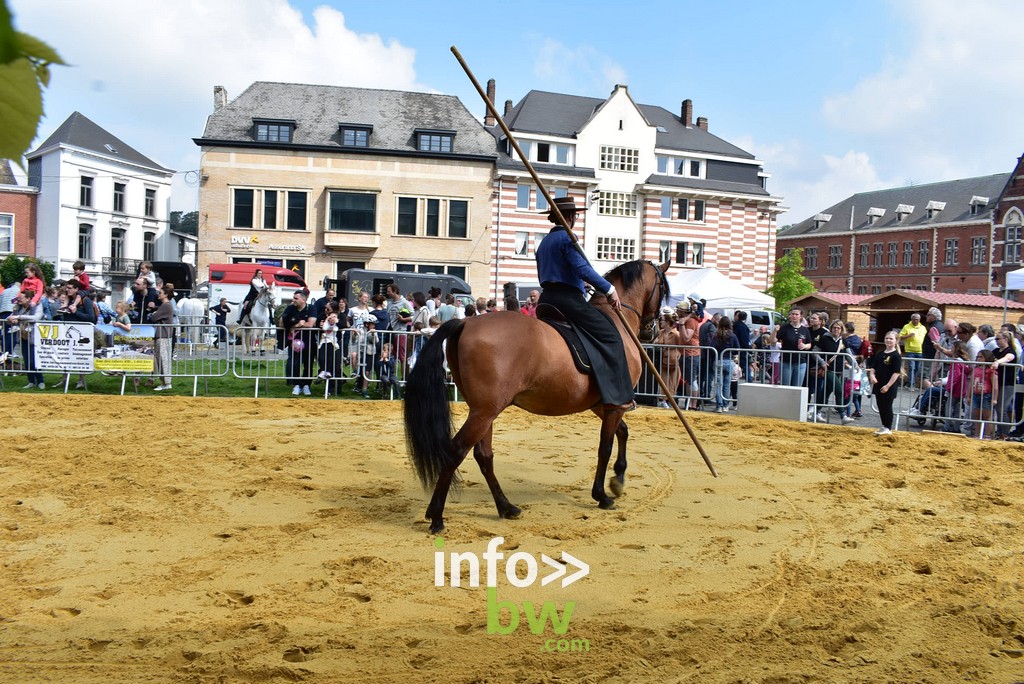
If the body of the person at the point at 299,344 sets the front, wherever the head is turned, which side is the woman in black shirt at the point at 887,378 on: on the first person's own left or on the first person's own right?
on the first person's own left

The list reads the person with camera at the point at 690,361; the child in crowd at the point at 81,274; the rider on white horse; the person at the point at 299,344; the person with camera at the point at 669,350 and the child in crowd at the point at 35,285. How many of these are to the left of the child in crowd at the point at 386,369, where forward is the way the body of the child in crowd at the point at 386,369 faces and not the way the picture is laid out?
2

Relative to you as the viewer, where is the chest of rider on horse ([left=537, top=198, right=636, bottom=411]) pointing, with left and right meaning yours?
facing away from the viewer and to the right of the viewer

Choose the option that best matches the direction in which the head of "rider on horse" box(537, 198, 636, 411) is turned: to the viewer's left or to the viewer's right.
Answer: to the viewer's right

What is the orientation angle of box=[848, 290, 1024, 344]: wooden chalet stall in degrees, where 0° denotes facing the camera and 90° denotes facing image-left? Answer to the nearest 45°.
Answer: approximately 45°

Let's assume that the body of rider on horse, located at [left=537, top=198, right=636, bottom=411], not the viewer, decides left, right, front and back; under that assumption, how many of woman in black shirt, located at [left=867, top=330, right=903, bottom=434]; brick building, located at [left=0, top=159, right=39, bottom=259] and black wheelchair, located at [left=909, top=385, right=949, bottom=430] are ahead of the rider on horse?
2

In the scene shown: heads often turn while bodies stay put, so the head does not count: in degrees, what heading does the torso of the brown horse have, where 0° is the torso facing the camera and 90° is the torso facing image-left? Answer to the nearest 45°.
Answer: approximately 225°

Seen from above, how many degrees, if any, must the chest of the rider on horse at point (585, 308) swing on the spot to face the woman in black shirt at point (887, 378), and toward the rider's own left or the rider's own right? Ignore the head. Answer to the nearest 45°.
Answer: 0° — they already face them

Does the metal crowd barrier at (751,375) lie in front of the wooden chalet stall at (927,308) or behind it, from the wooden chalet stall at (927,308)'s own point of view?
in front

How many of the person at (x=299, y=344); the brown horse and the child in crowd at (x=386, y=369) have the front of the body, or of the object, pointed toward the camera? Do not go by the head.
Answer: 2

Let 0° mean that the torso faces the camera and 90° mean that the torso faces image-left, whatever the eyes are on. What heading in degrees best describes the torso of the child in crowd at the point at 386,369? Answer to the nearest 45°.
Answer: approximately 0°
